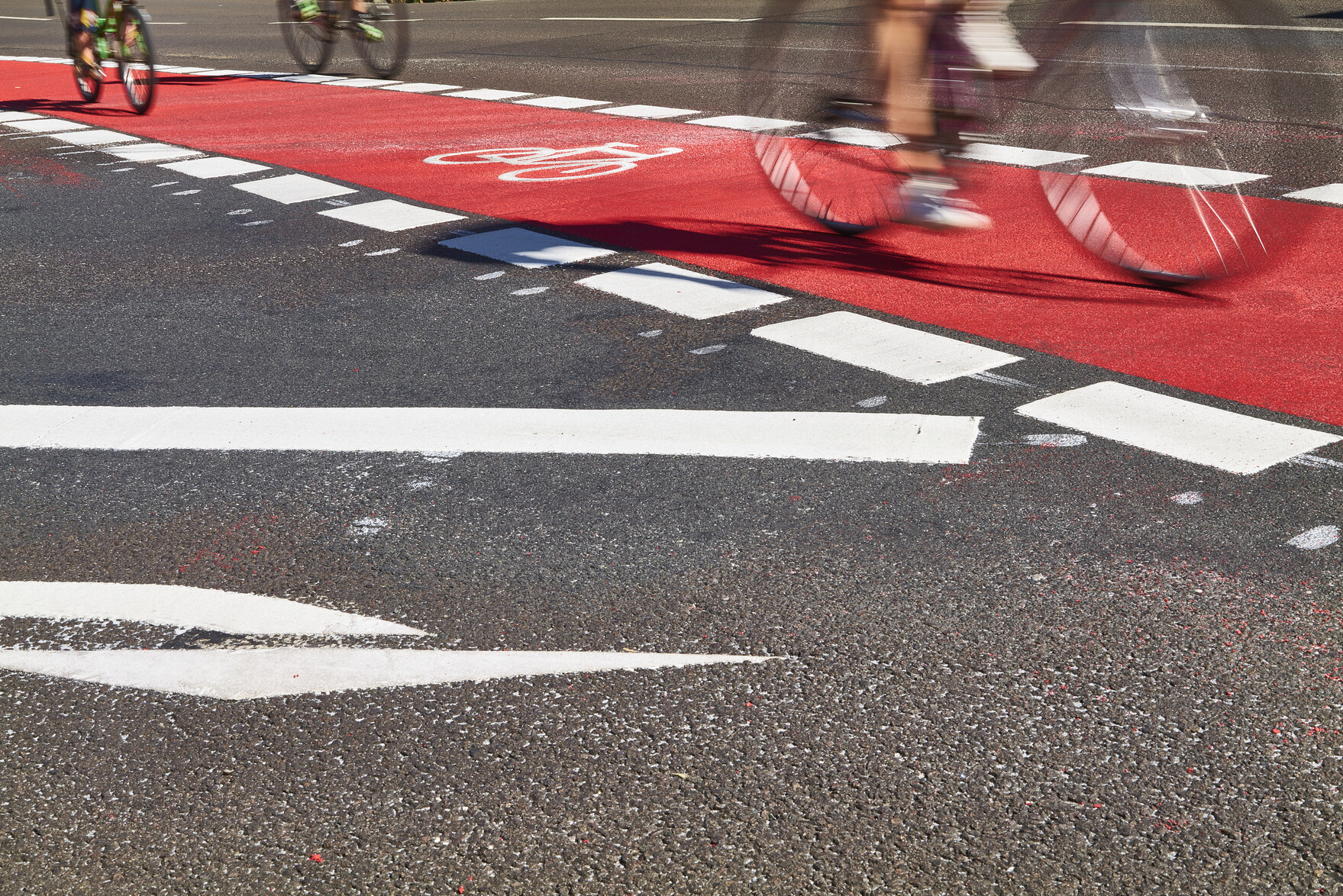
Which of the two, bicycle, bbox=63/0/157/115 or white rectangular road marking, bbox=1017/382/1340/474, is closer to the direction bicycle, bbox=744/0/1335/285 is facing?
the white rectangular road marking

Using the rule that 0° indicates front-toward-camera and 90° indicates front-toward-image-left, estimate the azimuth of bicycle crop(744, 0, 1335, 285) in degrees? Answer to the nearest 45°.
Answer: approximately 315°

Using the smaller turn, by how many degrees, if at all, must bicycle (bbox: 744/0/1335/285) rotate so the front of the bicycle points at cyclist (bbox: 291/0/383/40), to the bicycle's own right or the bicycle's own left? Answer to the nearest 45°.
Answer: approximately 180°

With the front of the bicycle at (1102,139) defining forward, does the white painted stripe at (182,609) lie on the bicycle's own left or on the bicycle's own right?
on the bicycle's own right

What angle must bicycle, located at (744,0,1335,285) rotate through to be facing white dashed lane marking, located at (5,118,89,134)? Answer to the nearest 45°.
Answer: approximately 135° to its right

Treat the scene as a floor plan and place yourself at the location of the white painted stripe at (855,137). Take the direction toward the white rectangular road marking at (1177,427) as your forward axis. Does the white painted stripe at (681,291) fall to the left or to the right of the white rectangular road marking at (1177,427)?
right

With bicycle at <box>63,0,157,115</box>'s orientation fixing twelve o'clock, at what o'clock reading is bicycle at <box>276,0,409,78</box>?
bicycle at <box>276,0,409,78</box> is roughly at 9 o'clock from bicycle at <box>63,0,157,115</box>.

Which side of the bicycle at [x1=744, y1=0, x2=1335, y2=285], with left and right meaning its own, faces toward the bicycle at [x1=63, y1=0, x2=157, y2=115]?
back

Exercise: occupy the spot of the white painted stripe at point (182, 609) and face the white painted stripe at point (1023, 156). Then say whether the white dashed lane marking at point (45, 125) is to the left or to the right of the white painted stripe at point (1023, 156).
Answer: left

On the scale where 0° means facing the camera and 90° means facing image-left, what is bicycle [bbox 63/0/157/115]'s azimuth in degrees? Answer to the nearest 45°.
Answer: approximately 315°
